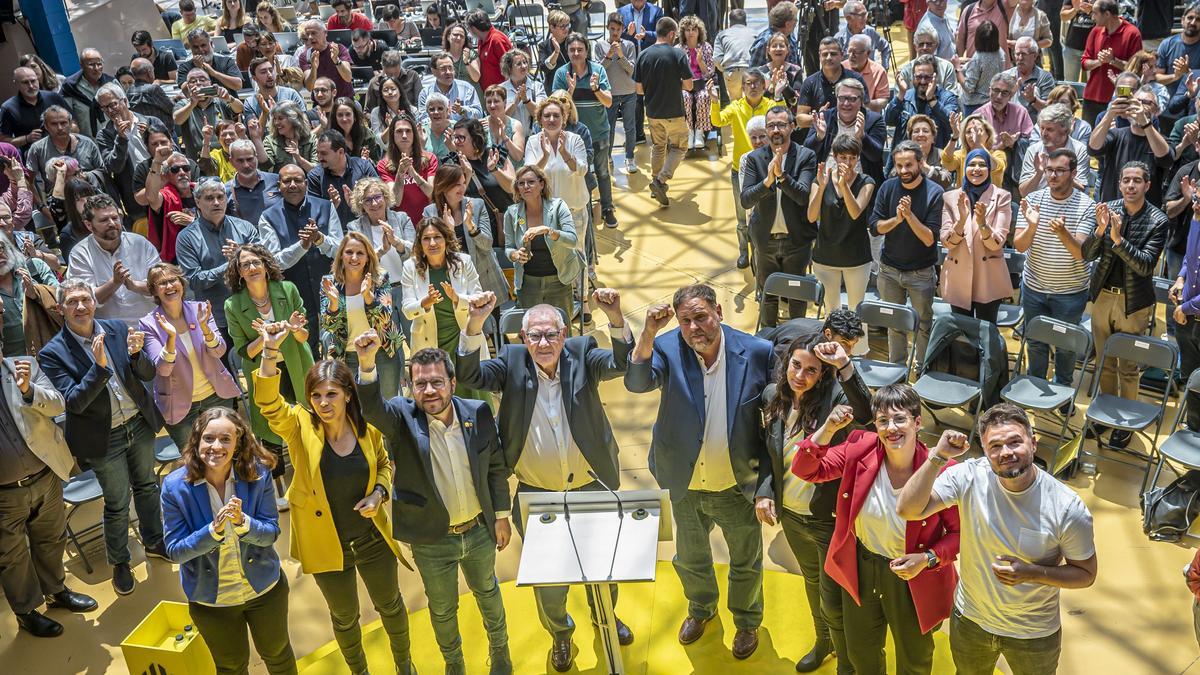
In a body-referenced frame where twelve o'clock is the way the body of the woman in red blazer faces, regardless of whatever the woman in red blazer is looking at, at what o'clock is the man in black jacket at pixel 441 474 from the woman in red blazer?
The man in black jacket is roughly at 3 o'clock from the woman in red blazer.

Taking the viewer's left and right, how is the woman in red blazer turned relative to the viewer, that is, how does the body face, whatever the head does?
facing the viewer

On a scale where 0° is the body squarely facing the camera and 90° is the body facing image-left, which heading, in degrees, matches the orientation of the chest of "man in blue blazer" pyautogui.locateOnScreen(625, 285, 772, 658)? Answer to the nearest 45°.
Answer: approximately 0°

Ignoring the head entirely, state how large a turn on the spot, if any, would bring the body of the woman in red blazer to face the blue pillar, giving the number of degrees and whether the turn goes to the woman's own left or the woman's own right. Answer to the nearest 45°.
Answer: approximately 135° to the woman's own right

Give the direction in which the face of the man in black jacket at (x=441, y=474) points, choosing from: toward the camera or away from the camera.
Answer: toward the camera

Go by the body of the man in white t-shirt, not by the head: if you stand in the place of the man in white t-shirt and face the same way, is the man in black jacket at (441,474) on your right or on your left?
on your right

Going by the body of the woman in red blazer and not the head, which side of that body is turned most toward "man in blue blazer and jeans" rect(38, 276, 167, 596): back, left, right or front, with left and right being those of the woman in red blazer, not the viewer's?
right

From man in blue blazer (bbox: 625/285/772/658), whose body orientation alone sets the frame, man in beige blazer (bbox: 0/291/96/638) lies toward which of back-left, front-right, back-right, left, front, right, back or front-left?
right

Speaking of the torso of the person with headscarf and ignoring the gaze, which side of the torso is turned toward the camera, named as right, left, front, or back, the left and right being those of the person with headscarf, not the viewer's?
front

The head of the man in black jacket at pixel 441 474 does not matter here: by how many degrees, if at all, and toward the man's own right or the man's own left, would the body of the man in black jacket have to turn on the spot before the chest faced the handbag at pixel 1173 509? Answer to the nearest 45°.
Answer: approximately 90° to the man's own left

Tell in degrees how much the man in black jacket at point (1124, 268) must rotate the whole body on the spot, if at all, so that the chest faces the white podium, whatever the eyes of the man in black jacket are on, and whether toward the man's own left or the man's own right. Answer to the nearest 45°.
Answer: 0° — they already face it

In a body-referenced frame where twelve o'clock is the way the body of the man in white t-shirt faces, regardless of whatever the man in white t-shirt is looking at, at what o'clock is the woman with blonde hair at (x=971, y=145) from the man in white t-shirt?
The woman with blonde hair is roughly at 6 o'clock from the man in white t-shirt.

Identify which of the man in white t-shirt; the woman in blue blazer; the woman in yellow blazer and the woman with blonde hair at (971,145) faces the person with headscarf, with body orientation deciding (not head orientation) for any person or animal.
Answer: the woman with blonde hair

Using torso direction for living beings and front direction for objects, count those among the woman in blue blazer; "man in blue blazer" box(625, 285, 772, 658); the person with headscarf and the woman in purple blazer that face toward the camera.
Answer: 4

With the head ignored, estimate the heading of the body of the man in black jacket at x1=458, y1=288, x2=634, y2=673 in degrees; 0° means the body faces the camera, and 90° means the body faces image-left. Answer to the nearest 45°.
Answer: approximately 0°

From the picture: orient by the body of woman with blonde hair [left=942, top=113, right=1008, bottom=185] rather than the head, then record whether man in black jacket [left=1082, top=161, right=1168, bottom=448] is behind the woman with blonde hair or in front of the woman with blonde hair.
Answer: in front

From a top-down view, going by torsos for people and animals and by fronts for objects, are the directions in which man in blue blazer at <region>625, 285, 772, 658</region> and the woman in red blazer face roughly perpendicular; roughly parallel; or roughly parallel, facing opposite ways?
roughly parallel

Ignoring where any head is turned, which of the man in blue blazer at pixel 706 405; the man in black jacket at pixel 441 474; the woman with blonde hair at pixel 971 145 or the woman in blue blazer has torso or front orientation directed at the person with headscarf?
the woman with blonde hair

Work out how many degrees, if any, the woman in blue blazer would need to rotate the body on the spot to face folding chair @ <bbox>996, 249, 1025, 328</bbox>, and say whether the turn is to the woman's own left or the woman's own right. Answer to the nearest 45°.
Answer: approximately 90° to the woman's own left

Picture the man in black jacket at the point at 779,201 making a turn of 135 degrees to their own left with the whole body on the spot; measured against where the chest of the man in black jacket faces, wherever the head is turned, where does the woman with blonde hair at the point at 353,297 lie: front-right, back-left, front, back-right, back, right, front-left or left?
back

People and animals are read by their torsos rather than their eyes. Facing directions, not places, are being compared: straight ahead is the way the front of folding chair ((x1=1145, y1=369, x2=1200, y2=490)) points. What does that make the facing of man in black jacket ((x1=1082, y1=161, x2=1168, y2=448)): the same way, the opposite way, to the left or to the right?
the same way

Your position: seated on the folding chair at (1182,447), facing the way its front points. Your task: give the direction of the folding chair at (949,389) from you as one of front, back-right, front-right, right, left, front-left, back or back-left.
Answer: front-right

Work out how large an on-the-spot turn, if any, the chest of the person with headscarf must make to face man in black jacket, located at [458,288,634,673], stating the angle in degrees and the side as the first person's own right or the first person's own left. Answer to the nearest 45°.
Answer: approximately 45° to the first person's own right

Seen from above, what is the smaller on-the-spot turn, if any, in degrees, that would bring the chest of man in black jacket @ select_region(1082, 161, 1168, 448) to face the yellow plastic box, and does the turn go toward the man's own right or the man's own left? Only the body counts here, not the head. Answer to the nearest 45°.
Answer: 0° — they already face it
